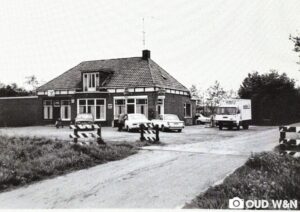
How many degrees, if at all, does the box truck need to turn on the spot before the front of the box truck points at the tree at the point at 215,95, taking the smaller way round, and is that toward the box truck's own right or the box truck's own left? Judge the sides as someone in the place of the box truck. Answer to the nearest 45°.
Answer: approximately 135° to the box truck's own right

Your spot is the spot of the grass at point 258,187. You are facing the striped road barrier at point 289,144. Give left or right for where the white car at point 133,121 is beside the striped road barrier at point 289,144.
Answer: left

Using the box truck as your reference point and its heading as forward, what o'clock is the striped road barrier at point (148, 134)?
The striped road barrier is roughly at 11 o'clock from the box truck.
